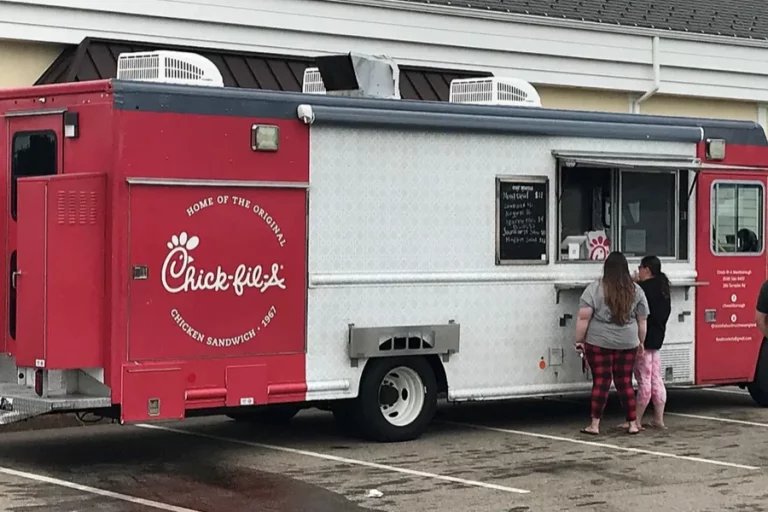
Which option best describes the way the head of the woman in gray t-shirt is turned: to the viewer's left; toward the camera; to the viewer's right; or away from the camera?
away from the camera

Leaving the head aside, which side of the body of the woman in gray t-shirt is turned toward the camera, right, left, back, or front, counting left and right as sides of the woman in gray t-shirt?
back

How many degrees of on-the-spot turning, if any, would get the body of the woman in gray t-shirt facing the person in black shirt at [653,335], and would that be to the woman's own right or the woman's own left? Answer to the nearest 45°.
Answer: approximately 45° to the woman's own right

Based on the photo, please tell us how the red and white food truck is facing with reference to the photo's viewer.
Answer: facing away from the viewer and to the right of the viewer
